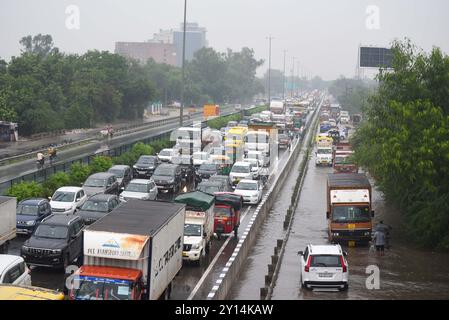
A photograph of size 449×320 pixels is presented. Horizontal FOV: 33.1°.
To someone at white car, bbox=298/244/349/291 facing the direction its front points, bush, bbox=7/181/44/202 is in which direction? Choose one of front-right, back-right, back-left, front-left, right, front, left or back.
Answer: front-left

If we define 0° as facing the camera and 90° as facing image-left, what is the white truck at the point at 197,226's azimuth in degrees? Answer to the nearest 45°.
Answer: approximately 45°

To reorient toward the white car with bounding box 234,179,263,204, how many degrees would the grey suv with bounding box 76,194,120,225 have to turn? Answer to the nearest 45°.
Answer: approximately 180°

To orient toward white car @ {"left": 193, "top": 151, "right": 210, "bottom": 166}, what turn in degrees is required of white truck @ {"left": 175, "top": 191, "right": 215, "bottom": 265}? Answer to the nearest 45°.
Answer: approximately 135° to its right

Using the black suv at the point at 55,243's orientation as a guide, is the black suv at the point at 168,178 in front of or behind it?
behind

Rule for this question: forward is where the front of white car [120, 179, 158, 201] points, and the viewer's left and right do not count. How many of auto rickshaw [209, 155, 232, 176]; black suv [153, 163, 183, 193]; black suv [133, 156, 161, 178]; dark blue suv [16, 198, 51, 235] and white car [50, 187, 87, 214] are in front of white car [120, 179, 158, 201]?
2

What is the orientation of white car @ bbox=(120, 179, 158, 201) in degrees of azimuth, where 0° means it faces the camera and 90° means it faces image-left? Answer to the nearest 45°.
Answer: approximately 45°

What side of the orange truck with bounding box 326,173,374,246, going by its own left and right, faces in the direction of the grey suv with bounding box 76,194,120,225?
right
